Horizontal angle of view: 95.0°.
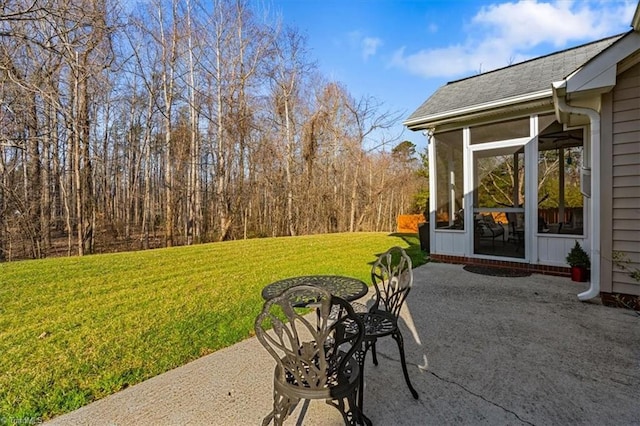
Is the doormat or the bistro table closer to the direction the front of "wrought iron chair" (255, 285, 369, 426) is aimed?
the bistro table

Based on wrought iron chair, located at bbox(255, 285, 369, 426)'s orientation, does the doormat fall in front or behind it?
in front

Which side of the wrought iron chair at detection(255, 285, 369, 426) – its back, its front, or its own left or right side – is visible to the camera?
back

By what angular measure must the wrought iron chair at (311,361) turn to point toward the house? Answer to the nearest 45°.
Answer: approximately 45° to its right

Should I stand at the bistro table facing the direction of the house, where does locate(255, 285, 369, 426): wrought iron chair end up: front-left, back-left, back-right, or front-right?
back-right

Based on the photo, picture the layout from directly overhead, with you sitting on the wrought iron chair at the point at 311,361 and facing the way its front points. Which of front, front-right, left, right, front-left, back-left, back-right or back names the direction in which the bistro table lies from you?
front

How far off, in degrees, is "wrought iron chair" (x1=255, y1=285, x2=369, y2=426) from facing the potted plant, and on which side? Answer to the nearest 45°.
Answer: approximately 45° to its right

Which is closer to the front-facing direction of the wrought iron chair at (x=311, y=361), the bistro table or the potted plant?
the bistro table

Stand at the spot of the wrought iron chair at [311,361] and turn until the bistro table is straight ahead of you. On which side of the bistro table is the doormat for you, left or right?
right

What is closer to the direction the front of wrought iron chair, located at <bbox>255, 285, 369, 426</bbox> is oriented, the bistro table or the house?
the bistro table
